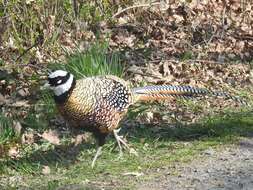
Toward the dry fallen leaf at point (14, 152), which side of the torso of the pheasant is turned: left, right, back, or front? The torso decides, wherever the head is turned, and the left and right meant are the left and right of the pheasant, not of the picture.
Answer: front

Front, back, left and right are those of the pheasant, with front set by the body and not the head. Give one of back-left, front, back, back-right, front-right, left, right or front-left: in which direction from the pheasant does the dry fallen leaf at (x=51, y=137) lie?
front-right

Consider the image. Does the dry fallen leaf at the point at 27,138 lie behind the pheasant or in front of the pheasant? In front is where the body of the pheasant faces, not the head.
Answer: in front

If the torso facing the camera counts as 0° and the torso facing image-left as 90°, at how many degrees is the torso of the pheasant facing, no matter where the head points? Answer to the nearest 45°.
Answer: approximately 90°

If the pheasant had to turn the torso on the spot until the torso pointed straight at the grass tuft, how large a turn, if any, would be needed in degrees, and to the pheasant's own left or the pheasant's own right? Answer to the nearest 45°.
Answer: approximately 90° to the pheasant's own right

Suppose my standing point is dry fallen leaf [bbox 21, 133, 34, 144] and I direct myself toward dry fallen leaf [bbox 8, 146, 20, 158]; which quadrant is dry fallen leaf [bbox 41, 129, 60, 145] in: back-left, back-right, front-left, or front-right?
back-left

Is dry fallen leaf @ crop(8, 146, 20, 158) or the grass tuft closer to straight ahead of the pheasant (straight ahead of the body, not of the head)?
the dry fallen leaf

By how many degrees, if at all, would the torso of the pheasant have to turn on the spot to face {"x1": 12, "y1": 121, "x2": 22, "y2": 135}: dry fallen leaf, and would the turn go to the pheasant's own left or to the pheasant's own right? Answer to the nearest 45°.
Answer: approximately 45° to the pheasant's own right
